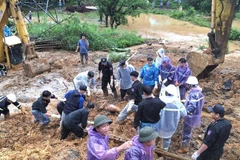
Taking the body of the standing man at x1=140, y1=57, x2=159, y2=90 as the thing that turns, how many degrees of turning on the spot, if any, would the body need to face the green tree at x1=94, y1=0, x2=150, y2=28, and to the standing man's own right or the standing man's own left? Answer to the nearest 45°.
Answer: approximately 180°

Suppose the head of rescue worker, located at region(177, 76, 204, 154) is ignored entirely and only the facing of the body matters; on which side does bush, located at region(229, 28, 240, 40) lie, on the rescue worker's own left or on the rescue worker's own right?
on the rescue worker's own right

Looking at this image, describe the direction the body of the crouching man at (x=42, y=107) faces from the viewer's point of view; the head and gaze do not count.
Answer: to the viewer's right

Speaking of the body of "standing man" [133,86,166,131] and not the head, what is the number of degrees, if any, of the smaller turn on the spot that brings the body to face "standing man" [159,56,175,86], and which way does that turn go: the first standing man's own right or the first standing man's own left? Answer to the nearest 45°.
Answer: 0° — they already face them

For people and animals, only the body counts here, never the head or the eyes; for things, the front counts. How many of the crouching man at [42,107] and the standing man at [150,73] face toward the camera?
1

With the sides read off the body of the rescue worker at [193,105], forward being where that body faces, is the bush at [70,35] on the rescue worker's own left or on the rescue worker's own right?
on the rescue worker's own right

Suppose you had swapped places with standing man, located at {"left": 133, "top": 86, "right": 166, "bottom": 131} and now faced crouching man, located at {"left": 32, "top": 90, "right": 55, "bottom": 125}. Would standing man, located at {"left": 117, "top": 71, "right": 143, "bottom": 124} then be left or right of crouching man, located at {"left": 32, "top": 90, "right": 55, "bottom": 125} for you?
right

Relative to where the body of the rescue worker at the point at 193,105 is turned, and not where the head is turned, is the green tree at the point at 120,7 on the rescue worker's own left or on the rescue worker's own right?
on the rescue worker's own right

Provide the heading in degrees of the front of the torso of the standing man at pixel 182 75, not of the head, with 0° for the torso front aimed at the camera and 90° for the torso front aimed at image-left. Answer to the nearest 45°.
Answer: approximately 45°
